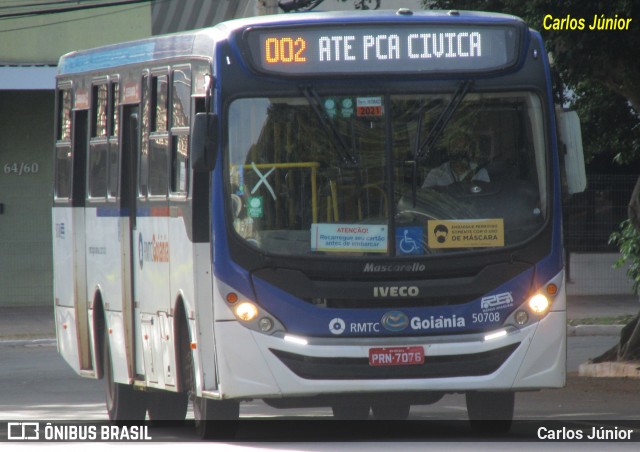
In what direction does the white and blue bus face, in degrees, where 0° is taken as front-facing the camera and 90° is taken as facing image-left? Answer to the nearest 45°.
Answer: approximately 0°

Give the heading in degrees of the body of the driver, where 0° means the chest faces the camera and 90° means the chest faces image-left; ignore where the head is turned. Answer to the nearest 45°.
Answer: approximately 0°

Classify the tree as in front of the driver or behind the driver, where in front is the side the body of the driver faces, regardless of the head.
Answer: behind
